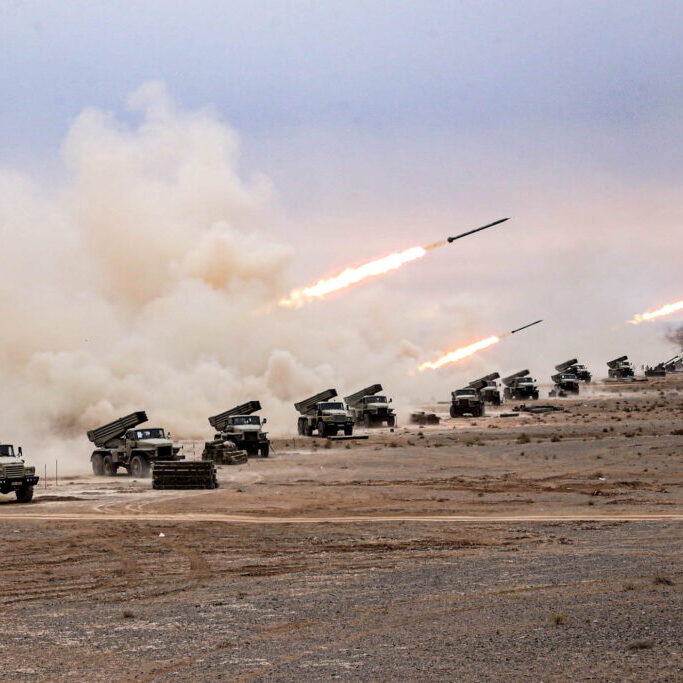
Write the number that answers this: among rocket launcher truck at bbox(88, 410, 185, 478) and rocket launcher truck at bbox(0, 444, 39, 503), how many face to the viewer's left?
0

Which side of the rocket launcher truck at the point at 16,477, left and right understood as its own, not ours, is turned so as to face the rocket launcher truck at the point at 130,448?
left

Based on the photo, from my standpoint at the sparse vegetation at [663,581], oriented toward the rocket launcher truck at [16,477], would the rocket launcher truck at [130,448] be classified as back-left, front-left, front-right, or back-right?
front-right

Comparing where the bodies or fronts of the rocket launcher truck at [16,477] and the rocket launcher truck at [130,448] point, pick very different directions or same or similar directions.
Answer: same or similar directions

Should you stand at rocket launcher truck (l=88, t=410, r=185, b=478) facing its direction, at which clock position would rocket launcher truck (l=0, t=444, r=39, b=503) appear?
rocket launcher truck (l=0, t=444, r=39, b=503) is roughly at 2 o'clock from rocket launcher truck (l=88, t=410, r=185, b=478).

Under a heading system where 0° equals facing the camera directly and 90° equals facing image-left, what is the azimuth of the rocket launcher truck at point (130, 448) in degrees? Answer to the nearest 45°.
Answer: approximately 315°

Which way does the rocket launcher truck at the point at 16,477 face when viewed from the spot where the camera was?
facing the viewer and to the right of the viewer

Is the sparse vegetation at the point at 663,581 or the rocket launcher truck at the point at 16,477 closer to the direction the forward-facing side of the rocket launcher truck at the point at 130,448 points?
the sparse vegetation
